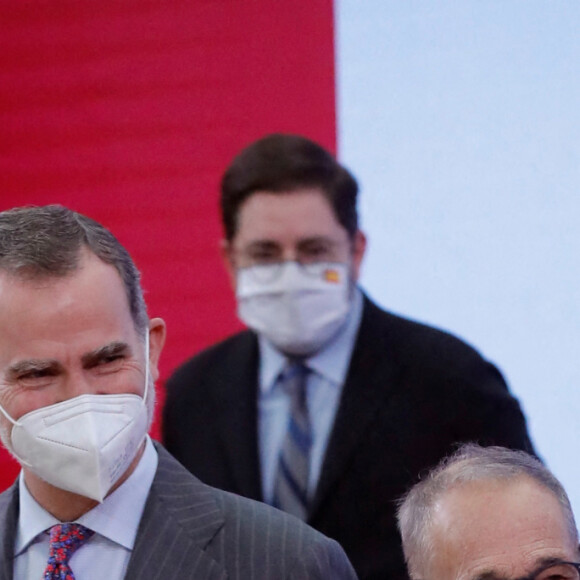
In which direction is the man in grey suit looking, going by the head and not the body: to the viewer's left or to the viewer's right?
to the viewer's left

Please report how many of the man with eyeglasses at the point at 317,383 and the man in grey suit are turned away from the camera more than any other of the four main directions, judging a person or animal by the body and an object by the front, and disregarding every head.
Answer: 0

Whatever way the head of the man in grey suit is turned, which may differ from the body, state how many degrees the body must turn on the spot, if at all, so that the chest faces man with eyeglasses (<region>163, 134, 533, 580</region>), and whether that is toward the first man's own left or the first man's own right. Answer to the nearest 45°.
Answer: approximately 180°

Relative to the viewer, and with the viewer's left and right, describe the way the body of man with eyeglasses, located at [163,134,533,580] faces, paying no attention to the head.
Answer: facing the viewer and to the left of the viewer
